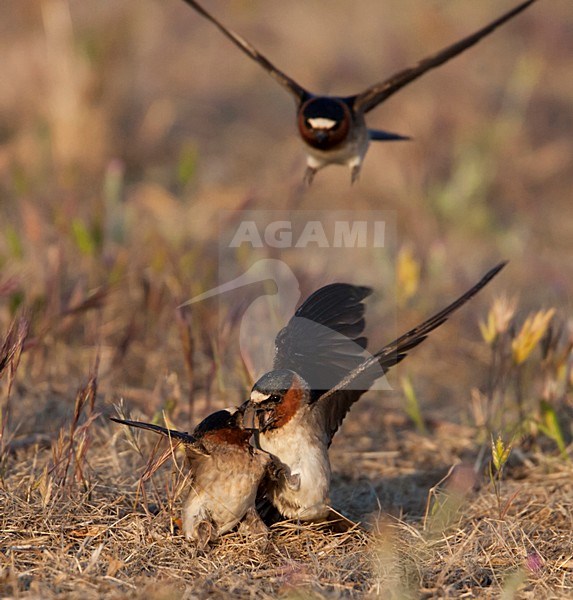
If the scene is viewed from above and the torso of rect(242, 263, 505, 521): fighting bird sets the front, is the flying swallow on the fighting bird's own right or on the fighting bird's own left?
on the fighting bird's own right

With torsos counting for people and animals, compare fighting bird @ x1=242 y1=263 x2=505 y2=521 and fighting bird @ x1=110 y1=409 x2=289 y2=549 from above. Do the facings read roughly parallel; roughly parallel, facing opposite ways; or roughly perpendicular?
roughly perpendicular

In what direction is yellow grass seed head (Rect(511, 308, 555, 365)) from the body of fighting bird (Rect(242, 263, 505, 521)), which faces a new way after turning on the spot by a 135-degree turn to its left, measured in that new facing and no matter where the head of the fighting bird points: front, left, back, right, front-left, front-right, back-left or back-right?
front-left

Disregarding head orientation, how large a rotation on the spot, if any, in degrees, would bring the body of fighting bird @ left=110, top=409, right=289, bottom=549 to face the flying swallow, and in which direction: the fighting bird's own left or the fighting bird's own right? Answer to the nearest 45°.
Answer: approximately 135° to the fighting bird's own left

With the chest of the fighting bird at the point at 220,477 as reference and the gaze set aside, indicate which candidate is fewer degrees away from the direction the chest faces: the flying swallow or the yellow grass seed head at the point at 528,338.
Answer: the yellow grass seed head

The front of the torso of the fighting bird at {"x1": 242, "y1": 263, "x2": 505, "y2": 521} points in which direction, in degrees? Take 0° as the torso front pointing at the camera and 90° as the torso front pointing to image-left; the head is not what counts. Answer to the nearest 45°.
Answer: approximately 45°

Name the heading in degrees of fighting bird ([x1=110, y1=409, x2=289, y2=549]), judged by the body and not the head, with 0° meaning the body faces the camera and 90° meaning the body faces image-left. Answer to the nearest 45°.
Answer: approximately 315°
